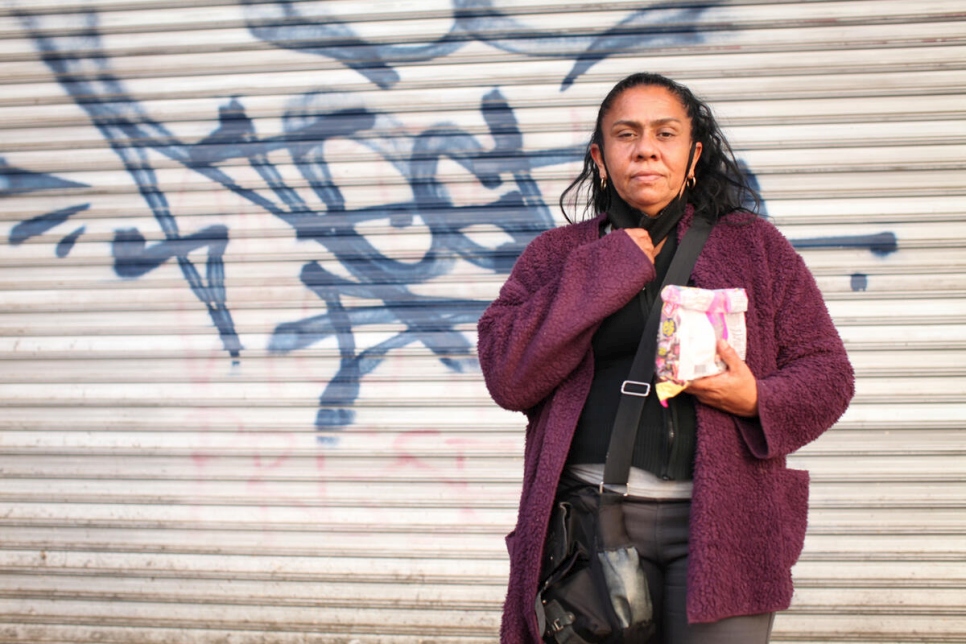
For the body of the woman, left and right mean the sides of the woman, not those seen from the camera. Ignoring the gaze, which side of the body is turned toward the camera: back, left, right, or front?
front

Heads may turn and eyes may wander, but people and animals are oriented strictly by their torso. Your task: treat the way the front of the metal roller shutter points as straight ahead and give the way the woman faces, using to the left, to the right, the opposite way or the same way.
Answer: the same way

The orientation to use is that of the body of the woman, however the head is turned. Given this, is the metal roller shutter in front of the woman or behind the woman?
behind

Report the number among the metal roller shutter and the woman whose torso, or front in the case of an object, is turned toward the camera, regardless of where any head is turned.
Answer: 2

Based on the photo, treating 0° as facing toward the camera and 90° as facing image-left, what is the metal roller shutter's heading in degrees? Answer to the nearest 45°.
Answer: approximately 0°

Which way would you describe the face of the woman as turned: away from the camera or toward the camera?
toward the camera
